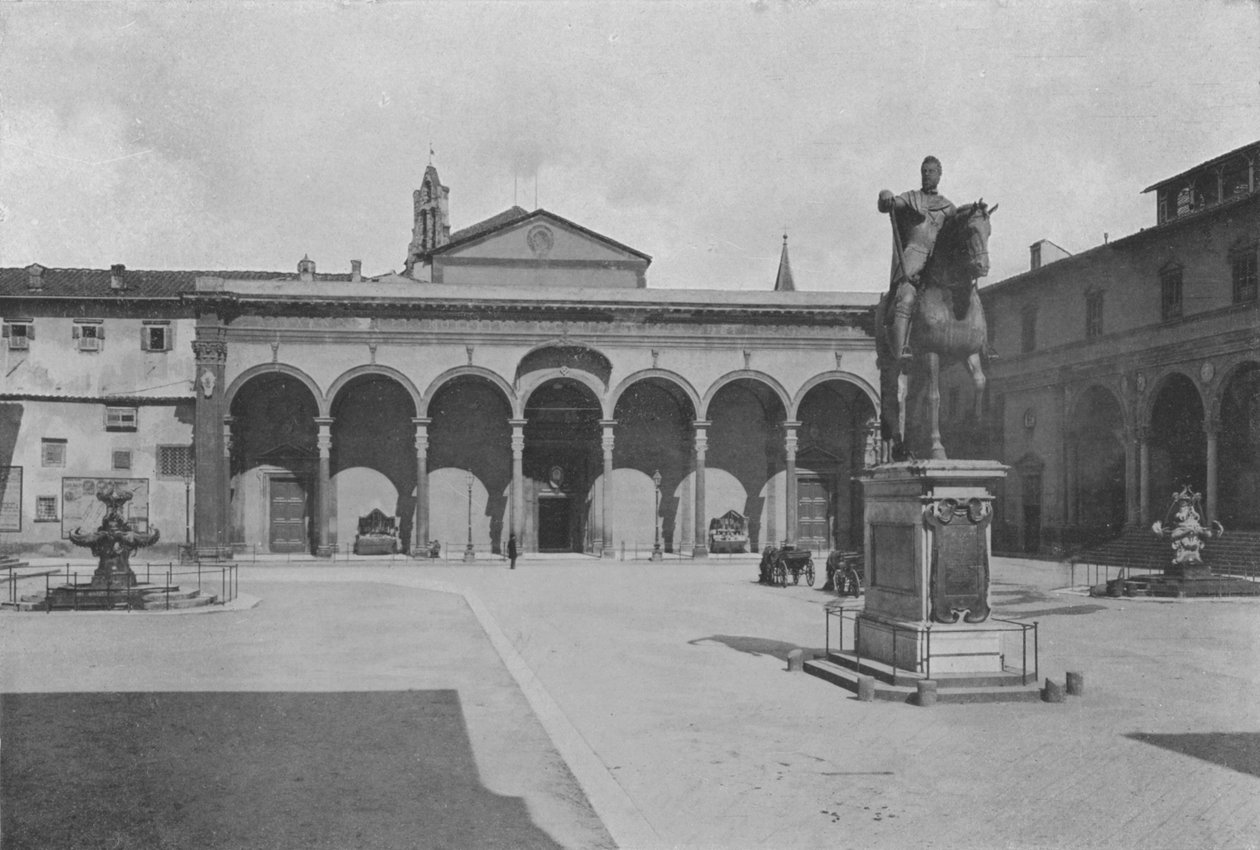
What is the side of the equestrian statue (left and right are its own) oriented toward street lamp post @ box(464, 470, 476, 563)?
back

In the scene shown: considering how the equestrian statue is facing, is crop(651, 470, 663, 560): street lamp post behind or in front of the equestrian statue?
behind

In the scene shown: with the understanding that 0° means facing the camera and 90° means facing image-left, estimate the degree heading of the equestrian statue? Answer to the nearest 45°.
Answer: approximately 315°

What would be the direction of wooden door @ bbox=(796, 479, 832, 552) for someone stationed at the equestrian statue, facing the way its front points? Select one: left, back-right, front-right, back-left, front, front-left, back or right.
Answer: back-left

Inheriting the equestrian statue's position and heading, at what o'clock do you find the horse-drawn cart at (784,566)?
The horse-drawn cart is roughly at 7 o'clock from the equestrian statue.
